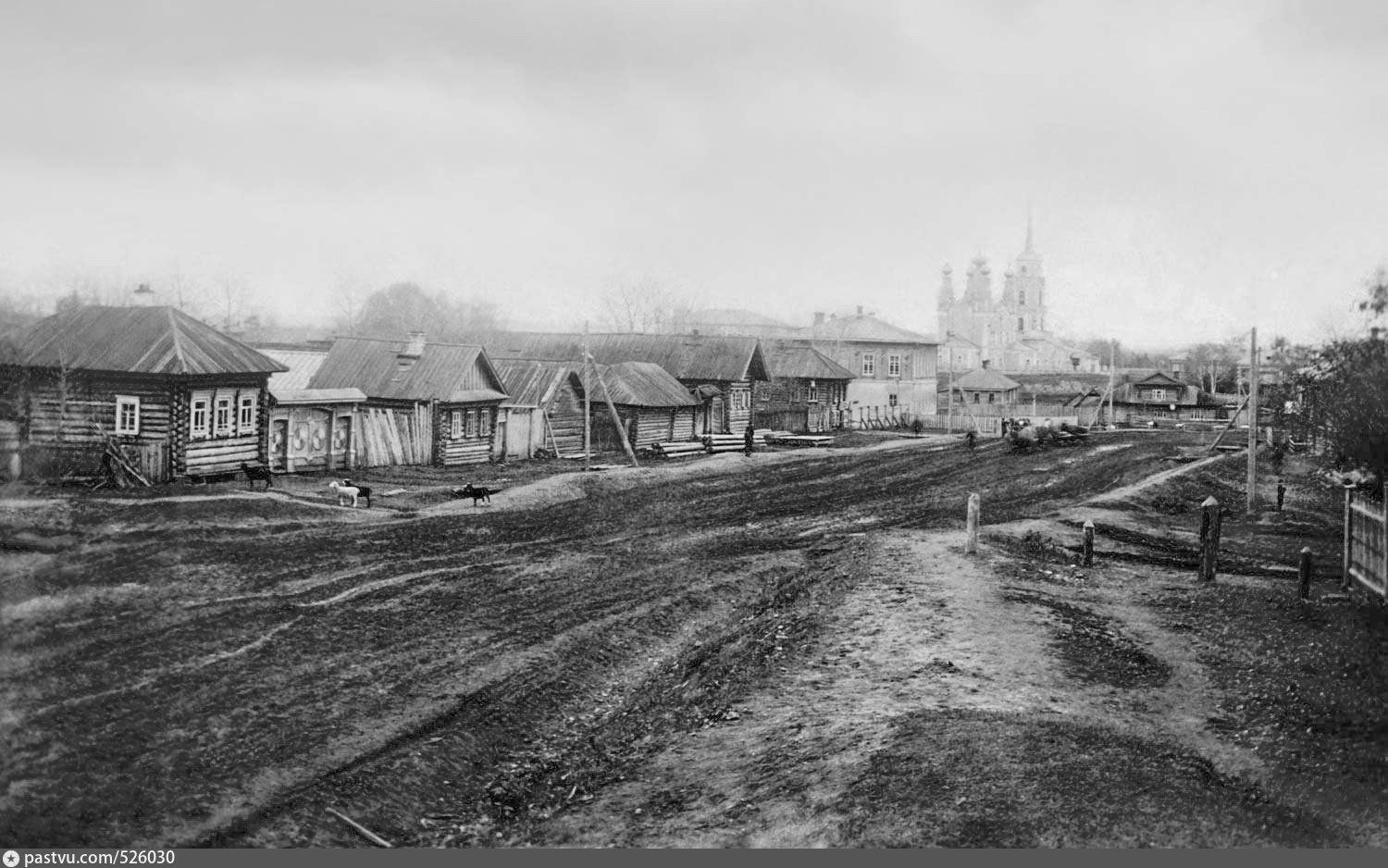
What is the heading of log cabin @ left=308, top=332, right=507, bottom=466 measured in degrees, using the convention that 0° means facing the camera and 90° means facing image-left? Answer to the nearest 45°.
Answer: approximately 315°

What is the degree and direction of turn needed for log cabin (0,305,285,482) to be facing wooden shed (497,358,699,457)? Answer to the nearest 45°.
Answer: approximately 90° to its left

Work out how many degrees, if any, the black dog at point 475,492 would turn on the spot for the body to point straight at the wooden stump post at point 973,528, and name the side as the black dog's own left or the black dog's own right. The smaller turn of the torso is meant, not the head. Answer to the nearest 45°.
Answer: approximately 135° to the black dog's own left

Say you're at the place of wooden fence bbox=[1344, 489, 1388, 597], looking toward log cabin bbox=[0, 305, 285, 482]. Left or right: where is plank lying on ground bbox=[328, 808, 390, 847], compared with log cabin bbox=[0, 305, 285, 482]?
left

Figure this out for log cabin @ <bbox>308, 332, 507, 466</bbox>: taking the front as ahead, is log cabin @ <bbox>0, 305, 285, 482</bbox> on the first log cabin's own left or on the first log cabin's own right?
on the first log cabin's own right

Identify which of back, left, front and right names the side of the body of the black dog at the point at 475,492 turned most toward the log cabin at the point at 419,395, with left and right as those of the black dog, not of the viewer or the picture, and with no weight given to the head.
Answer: right

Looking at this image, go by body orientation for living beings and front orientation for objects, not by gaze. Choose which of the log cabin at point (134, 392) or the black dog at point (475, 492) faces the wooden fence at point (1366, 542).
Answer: the log cabin

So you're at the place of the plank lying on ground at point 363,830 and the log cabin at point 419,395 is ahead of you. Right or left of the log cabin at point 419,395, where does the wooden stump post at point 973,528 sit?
right

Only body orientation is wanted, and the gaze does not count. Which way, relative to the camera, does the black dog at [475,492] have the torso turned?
to the viewer's left
